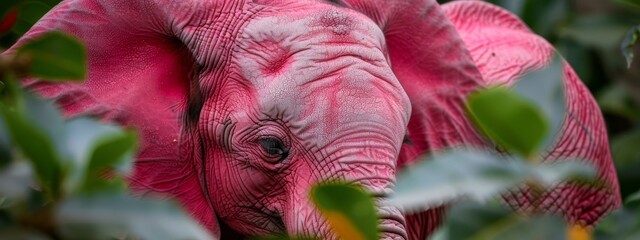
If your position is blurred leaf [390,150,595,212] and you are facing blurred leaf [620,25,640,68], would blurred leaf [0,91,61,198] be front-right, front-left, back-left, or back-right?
back-left

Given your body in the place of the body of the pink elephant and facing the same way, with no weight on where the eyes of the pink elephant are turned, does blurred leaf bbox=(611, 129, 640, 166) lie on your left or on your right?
on your left

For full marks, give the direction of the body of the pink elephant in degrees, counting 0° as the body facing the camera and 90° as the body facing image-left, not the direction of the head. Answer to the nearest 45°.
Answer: approximately 315°

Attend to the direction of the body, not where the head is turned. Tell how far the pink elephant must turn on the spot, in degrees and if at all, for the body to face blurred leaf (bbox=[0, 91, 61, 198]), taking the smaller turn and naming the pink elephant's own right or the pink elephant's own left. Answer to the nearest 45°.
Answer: approximately 45° to the pink elephant's own right
